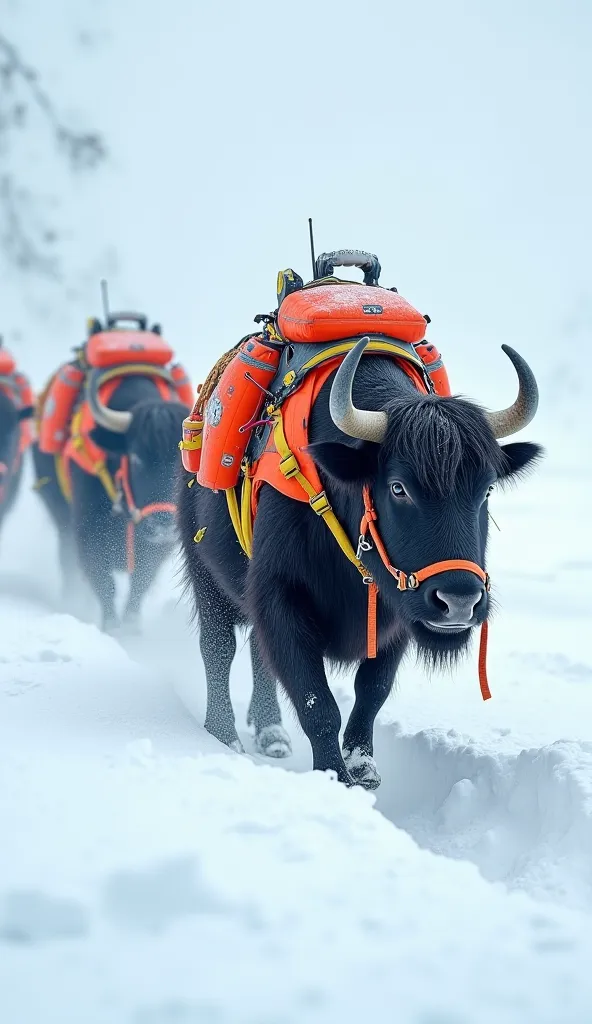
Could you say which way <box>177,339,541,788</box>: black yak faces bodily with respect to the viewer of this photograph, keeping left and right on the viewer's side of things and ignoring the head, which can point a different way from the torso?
facing the viewer and to the right of the viewer

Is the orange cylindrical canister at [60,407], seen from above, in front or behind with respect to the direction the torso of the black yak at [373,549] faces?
behind

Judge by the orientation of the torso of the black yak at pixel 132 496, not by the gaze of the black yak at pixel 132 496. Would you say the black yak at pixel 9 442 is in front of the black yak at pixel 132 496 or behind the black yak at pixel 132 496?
behind

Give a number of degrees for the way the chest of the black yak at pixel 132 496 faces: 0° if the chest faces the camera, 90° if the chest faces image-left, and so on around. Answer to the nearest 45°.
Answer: approximately 315°

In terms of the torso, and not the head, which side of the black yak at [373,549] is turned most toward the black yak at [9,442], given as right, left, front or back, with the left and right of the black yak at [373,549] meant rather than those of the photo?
back

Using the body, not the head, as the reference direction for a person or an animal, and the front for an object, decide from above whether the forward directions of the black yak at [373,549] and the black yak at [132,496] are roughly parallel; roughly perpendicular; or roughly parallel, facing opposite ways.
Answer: roughly parallel

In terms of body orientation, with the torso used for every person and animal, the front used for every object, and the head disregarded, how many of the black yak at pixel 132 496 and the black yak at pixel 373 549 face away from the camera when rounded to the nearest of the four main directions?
0
